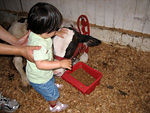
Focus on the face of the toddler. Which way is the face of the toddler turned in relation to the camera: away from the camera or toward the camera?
away from the camera

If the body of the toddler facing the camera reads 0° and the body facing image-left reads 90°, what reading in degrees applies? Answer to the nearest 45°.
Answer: approximately 270°
